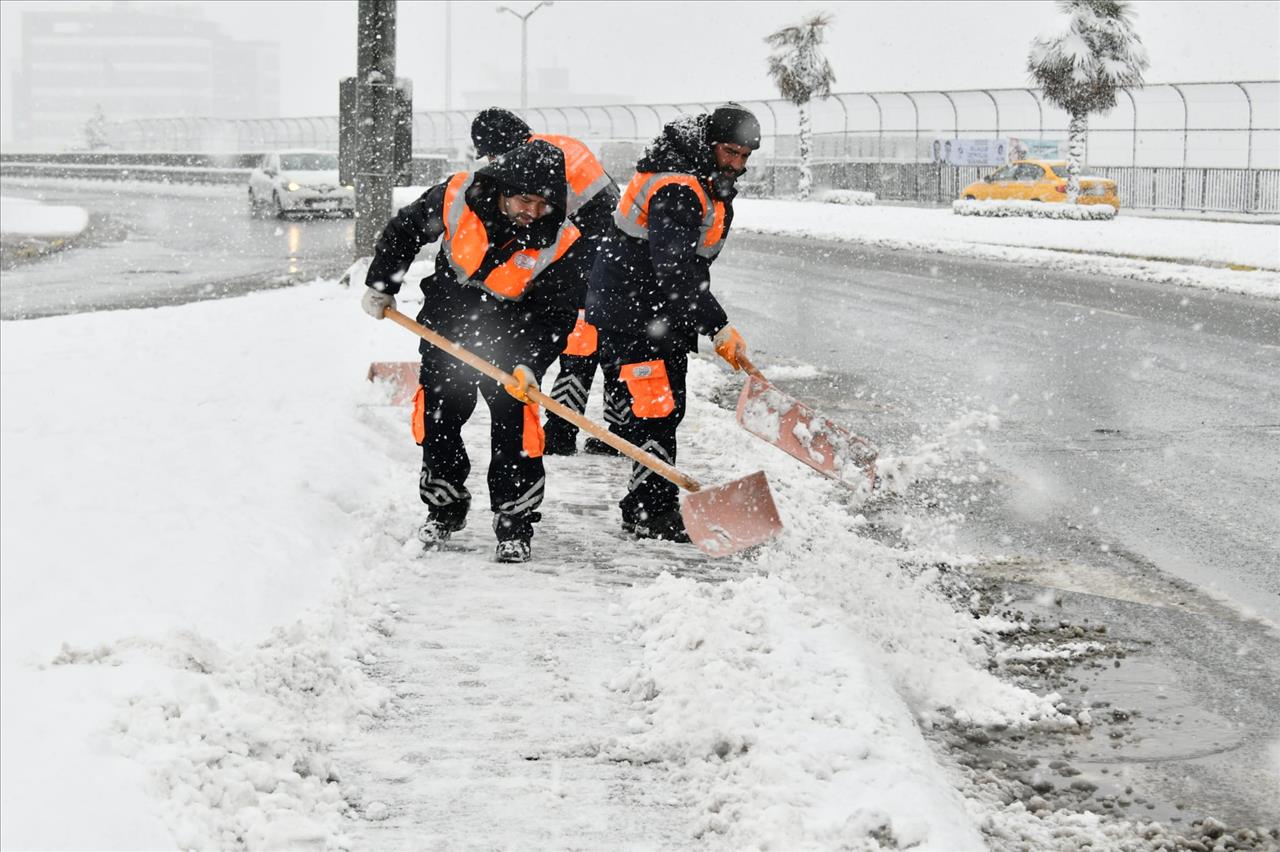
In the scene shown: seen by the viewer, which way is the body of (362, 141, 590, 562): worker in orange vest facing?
toward the camera

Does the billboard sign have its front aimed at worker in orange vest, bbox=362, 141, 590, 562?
yes

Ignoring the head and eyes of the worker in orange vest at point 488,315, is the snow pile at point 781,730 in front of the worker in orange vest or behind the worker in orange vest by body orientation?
in front

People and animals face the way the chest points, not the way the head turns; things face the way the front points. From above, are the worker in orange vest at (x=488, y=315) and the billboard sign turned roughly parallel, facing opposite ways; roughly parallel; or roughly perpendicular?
roughly parallel

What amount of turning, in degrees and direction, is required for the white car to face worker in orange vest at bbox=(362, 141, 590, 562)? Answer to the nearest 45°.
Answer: approximately 45° to its right

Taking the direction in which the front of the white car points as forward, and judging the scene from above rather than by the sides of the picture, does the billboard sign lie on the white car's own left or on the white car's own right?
on the white car's own left

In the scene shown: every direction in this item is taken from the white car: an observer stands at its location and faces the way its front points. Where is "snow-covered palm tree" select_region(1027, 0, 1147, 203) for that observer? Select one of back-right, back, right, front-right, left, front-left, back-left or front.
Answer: front-left

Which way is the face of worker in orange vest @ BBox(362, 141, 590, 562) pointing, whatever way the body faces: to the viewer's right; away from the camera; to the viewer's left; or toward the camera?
toward the camera

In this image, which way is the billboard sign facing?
toward the camera

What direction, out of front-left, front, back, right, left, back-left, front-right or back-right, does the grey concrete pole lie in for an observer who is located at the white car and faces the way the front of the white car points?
front-right
